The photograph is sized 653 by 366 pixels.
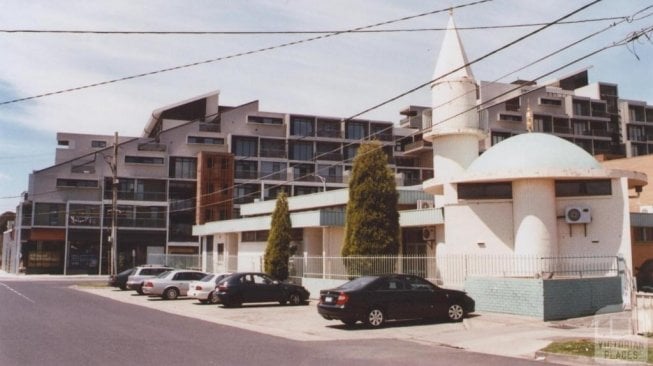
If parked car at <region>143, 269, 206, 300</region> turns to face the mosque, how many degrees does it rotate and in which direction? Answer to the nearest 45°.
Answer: approximately 45° to its right

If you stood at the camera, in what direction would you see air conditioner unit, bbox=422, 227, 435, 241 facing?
facing the viewer and to the left of the viewer

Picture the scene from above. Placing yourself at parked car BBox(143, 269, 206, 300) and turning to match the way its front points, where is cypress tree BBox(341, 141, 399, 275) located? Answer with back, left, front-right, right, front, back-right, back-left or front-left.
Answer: front-right

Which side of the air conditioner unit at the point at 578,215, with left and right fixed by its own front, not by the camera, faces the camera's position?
front

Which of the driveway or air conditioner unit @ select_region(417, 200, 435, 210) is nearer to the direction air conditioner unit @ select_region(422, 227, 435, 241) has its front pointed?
the driveway

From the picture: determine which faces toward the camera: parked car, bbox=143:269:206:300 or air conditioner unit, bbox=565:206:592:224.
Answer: the air conditioner unit

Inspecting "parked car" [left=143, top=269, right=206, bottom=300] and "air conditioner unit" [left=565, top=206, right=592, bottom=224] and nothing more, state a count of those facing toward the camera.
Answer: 1

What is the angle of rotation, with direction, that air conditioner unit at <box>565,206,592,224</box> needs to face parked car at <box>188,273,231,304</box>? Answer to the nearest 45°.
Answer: approximately 90° to its right

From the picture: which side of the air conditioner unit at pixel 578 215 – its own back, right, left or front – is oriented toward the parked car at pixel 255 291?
right

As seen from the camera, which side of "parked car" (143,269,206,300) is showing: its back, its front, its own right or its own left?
right

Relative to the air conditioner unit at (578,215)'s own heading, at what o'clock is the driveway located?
The driveway is roughly at 1 o'clock from the air conditioner unit.

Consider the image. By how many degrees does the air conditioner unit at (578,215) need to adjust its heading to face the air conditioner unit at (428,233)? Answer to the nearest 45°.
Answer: approximately 135° to its right
